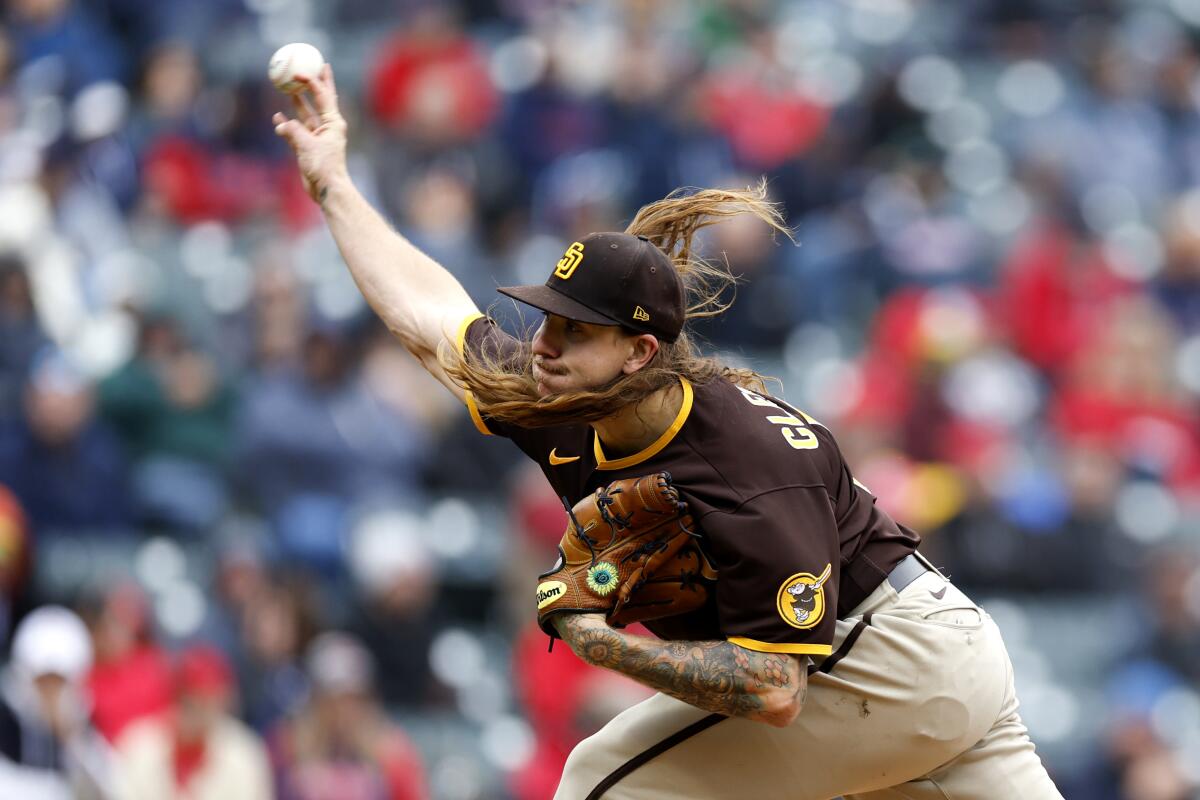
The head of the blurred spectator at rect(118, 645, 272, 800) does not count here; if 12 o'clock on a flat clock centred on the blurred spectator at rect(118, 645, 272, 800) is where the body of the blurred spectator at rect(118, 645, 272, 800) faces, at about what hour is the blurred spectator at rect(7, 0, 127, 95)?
the blurred spectator at rect(7, 0, 127, 95) is roughly at 6 o'clock from the blurred spectator at rect(118, 645, 272, 800).

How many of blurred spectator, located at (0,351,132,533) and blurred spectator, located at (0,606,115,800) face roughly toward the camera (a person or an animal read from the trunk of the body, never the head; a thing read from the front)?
2

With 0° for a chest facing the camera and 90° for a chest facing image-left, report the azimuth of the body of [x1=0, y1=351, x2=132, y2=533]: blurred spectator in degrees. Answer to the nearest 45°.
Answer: approximately 0°

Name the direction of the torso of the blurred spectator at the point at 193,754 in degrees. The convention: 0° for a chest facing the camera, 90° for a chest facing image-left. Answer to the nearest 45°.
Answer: approximately 0°

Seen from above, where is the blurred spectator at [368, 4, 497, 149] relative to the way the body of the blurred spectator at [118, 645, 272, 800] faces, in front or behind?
behind

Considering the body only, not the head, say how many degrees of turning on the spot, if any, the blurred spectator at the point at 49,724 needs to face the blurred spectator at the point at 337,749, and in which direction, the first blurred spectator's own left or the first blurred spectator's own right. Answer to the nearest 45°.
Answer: approximately 90° to the first blurred spectator's own left

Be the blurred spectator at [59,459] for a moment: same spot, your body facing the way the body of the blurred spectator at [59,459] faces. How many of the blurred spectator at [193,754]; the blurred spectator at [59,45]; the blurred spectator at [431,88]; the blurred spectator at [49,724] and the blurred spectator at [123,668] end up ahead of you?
3

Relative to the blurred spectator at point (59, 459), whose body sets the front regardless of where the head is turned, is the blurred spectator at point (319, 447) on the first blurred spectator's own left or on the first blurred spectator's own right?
on the first blurred spectator's own left

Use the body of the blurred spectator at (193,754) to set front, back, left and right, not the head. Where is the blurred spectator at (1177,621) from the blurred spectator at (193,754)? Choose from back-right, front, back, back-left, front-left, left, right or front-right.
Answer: left

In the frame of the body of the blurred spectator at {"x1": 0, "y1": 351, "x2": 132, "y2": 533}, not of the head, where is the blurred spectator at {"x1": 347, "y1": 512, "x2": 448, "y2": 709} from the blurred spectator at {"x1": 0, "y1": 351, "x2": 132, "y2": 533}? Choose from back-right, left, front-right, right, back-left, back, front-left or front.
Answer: front-left
